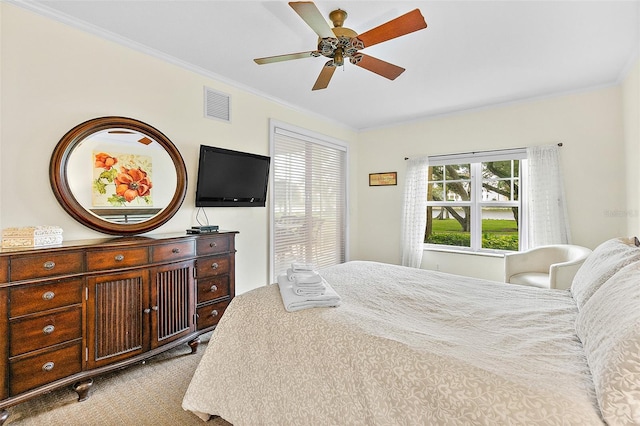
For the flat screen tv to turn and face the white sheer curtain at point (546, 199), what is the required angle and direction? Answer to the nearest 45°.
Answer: approximately 45° to its left

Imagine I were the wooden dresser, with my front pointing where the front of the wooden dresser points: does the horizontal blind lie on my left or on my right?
on my left

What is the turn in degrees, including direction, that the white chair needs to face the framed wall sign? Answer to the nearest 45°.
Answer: approximately 45° to its right

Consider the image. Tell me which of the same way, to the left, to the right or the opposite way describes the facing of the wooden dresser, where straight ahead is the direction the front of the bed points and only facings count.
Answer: the opposite way

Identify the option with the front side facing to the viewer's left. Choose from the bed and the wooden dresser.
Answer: the bed

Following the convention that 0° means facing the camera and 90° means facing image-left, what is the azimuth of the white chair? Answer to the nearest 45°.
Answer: approximately 45°

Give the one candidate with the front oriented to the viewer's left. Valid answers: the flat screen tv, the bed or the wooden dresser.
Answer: the bed

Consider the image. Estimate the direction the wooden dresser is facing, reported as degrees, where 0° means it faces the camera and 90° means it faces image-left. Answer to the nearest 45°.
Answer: approximately 315°
